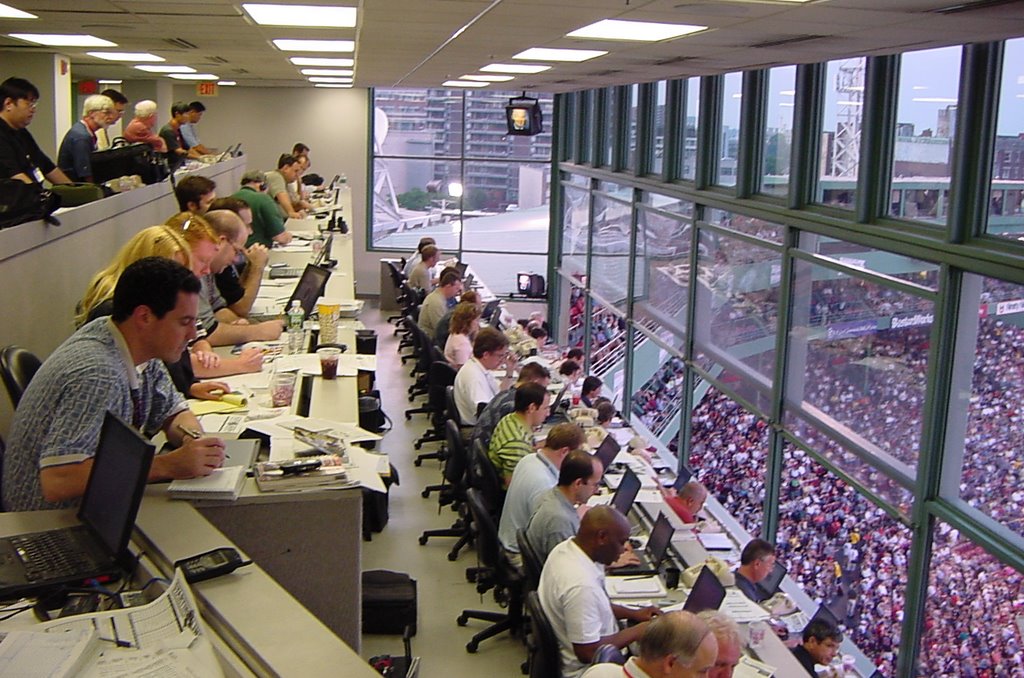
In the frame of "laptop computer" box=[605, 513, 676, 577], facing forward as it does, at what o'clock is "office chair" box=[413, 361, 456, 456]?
The office chair is roughly at 2 o'clock from the laptop computer.

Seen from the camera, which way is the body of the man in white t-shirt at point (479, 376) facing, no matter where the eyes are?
to the viewer's right

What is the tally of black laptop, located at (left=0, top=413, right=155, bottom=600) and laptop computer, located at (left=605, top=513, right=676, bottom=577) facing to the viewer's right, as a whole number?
0

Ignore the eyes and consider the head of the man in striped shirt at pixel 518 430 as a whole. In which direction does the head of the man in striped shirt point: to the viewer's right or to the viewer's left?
to the viewer's right

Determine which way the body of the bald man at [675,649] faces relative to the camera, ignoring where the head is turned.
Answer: to the viewer's right

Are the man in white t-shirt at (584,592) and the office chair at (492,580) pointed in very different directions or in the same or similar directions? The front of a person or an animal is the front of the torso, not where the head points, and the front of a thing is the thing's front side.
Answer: same or similar directions

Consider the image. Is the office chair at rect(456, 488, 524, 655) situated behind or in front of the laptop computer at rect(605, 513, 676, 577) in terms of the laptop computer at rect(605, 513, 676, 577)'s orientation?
in front

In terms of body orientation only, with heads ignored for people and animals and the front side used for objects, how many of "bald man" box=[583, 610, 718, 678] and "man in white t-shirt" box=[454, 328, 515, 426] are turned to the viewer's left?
0

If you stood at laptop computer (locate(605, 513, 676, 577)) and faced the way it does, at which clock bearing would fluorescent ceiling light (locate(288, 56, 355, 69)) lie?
The fluorescent ceiling light is roughly at 2 o'clock from the laptop computer.

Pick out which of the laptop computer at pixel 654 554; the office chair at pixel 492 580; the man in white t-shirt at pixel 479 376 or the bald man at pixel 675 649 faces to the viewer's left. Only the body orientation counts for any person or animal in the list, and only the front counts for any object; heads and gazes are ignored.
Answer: the laptop computer

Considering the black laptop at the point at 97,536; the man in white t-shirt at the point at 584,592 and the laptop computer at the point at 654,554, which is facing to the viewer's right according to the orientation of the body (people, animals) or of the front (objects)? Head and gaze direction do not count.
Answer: the man in white t-shirt

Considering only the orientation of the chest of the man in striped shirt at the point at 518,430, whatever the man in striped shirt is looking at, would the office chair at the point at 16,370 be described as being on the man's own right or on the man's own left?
on the man's own right

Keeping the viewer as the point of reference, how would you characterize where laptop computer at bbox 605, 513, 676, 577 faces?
facing to the left of the viewer

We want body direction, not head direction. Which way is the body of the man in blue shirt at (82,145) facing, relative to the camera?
to the viewer's right

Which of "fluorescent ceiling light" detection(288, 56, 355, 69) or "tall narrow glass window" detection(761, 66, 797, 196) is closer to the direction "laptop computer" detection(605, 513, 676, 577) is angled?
the fluorescent ceiling light

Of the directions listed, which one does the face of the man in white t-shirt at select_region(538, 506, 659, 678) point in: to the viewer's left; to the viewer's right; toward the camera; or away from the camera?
to the viewer's right

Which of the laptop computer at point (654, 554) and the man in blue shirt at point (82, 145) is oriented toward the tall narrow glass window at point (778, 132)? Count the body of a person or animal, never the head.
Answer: the man in blue shirt

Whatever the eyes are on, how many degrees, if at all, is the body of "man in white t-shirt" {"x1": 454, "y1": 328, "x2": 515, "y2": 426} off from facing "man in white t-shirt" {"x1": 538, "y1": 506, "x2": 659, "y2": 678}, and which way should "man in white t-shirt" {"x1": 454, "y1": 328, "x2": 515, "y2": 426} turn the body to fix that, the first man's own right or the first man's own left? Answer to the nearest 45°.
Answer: approximately 90° to the first man's own right

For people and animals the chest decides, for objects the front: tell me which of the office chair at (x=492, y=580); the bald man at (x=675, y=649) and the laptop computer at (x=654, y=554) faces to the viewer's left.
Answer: the laptop computer
